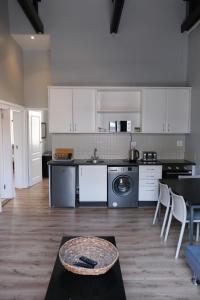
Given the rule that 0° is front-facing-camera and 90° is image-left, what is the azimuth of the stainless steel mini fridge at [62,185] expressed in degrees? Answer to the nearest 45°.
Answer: approximately 0°

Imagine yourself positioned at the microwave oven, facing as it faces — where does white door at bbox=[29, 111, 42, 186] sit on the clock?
The white door is roughly at 4 o'clock from the microwave oven.

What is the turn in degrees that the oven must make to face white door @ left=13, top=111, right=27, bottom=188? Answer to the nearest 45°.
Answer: approximately 90° to its right

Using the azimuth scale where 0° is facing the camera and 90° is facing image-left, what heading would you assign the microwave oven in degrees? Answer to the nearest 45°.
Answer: approximately 0°

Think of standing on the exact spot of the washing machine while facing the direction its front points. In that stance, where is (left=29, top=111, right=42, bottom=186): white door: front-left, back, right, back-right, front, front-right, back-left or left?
back-right
